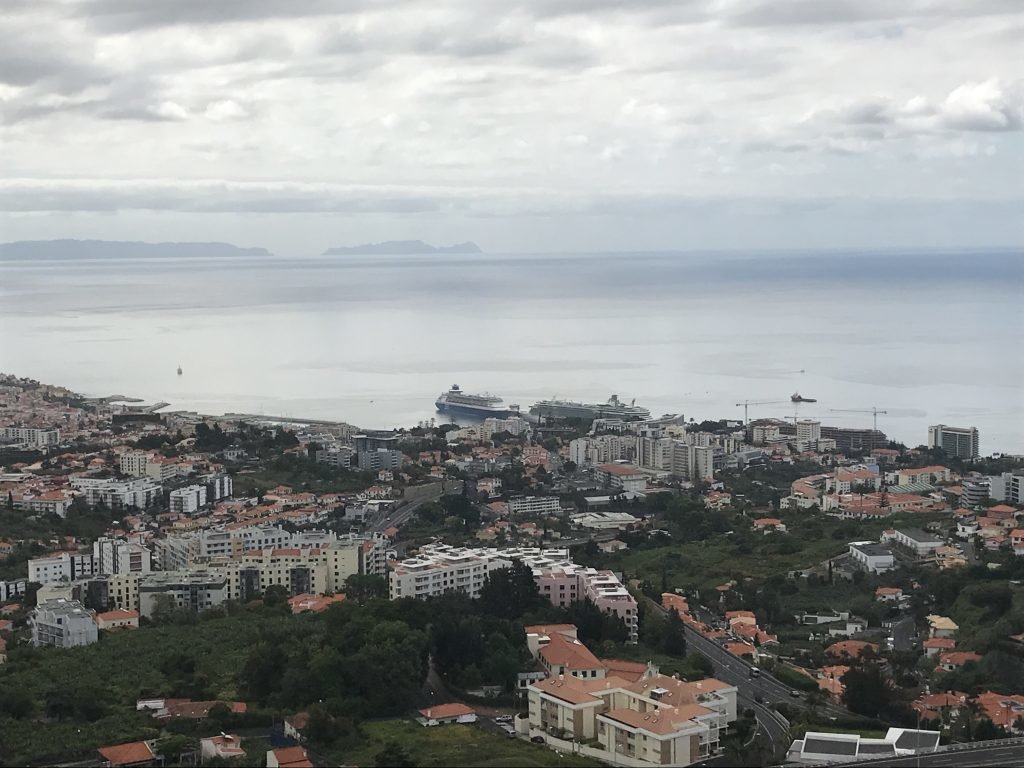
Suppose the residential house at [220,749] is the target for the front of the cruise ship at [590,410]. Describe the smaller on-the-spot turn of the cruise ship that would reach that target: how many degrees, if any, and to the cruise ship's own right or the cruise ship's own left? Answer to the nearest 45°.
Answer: approximately 90° to the cruise ship's own left

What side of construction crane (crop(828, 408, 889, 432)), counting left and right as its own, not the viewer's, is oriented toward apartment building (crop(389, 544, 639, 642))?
left

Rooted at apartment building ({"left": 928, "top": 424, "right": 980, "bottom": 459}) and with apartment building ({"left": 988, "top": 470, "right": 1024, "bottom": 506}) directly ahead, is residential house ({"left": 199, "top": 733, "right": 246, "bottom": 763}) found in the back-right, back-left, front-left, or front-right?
front-right

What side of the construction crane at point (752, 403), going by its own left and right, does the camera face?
right

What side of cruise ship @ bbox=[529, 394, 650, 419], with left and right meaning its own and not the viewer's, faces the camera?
left

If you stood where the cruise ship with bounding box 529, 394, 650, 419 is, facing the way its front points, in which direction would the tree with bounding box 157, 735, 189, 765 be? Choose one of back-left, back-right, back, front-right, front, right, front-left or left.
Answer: left

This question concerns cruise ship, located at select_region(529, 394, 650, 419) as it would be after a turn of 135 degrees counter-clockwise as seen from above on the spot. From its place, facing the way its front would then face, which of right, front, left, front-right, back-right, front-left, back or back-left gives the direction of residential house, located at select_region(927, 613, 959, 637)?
front-right

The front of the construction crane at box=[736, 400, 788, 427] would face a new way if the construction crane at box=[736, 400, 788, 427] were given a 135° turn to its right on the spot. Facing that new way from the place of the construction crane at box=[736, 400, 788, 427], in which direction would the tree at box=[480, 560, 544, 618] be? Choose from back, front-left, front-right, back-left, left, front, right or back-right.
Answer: front-left

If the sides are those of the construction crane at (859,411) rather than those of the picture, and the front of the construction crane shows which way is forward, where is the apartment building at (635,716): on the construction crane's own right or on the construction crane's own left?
on the construction crane's own left

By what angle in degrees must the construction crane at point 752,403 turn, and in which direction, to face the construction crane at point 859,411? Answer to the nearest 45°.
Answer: approximately 45° to its right

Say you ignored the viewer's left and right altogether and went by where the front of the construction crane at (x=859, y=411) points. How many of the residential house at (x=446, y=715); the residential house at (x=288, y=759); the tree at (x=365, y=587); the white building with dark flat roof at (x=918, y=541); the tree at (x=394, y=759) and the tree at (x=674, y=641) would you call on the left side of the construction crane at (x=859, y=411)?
6

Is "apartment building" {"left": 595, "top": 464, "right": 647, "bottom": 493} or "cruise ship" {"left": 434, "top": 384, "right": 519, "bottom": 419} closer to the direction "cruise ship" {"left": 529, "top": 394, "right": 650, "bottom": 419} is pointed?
the "cruise ship" {"left": 434, "top": 384, "right": 519, "bottom": 419}

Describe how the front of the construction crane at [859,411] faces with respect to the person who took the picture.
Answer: facing to the left of the viewer
